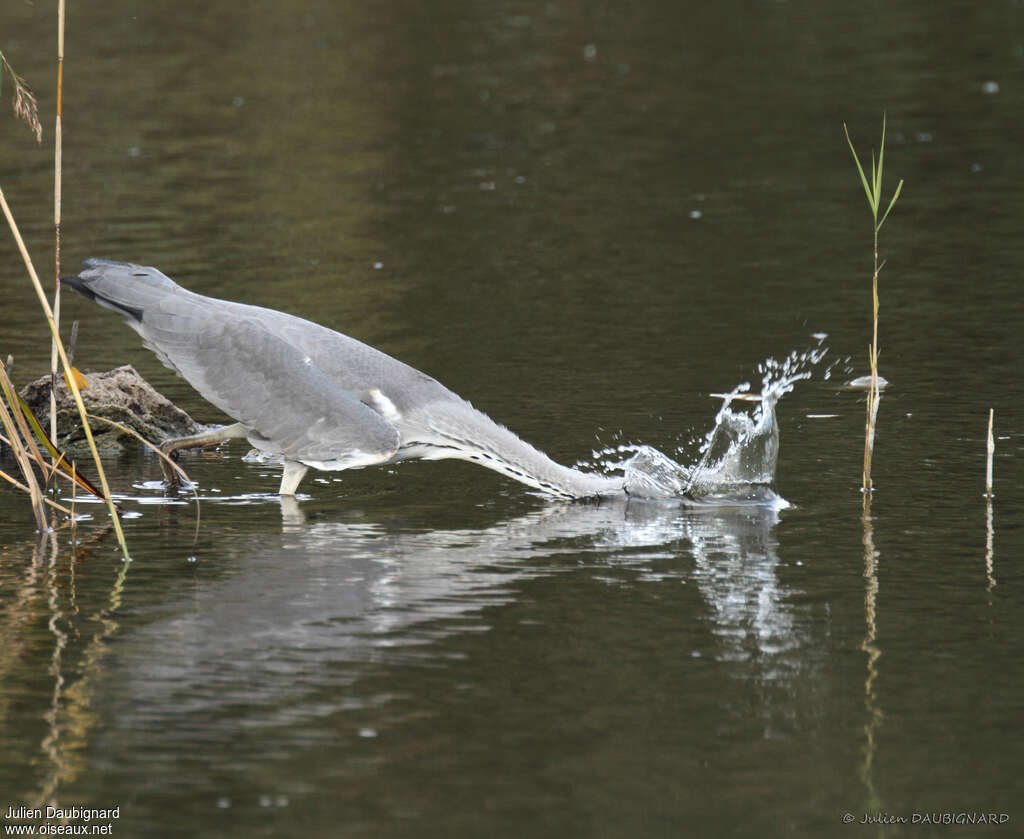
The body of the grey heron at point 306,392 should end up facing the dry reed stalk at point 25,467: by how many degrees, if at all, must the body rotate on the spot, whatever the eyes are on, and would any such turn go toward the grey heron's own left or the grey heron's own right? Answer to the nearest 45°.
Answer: approximately 135° to the grey heron's own right

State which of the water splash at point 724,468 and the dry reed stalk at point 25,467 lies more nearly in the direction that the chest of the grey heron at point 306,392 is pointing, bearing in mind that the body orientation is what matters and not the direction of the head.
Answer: the water splash

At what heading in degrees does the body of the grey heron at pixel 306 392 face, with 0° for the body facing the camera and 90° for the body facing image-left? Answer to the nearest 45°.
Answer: approximately 270°

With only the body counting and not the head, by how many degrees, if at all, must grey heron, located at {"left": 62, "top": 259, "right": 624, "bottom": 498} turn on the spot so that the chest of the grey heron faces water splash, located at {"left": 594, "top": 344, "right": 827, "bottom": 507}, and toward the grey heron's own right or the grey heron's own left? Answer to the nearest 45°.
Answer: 0° — it already faces it
